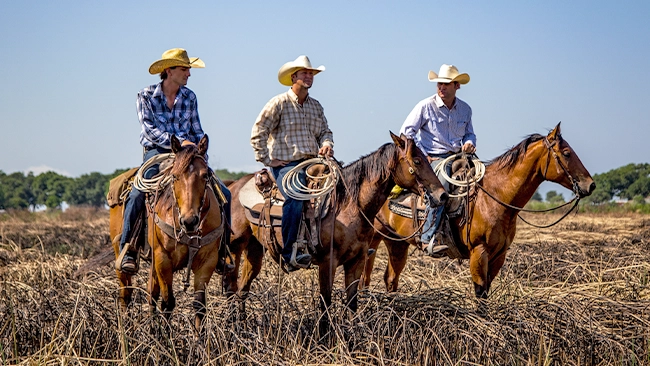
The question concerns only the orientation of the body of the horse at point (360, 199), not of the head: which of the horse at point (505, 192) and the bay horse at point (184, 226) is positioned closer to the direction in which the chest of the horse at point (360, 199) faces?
the horse

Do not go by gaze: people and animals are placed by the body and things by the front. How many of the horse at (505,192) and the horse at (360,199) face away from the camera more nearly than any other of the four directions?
0

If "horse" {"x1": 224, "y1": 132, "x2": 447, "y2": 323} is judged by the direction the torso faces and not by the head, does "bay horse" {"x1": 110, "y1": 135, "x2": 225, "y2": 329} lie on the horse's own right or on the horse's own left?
on the horse's own right

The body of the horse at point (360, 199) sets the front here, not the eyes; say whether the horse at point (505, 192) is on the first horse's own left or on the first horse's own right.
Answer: on the first horse's own left

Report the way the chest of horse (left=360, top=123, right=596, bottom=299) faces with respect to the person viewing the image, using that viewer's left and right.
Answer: facing the viewer and to the right of the viewer
